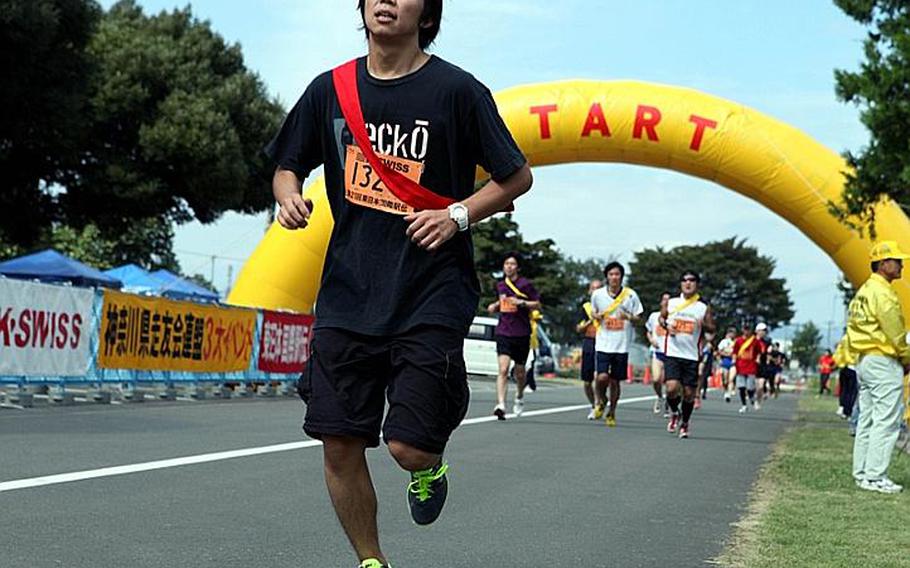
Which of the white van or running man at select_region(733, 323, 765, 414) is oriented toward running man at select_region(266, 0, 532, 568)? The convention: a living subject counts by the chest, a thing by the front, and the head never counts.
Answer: running man at select_region(733, 323, 765, 414)

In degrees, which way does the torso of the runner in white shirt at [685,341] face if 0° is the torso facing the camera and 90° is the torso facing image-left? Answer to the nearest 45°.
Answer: approximately 0°

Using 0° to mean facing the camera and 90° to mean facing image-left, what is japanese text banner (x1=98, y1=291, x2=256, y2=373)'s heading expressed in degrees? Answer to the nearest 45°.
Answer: approximately 315°
